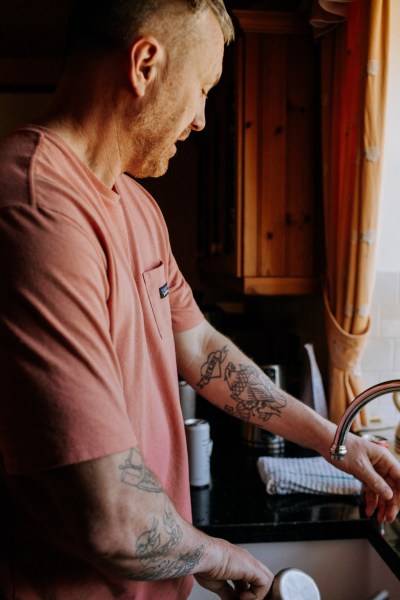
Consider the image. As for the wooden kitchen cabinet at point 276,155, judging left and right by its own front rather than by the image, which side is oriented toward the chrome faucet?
left

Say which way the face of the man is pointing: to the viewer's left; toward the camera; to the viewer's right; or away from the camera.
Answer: to the viewer's right
